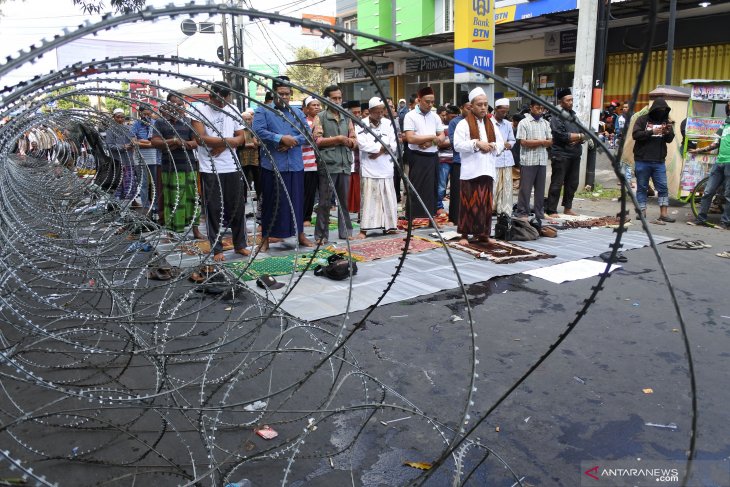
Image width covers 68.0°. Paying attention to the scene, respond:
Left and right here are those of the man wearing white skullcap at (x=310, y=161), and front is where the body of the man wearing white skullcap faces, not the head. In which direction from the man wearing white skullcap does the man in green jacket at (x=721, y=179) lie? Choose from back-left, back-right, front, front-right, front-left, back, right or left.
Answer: front-left

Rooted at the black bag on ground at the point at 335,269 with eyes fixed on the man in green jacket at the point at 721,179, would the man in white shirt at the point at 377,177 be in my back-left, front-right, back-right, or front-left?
front-left

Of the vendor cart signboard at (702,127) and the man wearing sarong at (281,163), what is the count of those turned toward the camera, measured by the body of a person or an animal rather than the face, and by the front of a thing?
2

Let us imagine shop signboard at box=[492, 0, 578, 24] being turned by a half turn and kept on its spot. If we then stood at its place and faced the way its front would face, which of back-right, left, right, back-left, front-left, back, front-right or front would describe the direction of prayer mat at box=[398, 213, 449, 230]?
back-right

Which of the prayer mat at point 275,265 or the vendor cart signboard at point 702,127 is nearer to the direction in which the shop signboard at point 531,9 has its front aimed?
the prayer mat

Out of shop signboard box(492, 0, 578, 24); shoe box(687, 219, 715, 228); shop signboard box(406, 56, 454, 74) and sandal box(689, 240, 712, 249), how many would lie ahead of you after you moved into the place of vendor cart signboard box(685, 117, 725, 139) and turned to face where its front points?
2

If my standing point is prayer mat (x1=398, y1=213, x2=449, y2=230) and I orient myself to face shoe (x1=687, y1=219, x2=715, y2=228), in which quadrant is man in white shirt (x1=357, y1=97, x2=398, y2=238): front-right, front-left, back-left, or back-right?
back-right

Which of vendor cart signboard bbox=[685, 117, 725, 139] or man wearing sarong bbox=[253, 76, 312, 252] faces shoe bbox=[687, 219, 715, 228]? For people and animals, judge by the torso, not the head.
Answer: the vendor cart signboard

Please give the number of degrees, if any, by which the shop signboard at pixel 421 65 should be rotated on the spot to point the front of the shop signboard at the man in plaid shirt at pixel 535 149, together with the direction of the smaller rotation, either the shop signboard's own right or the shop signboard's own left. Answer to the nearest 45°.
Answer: approximately 45° to the shop signboard's own left

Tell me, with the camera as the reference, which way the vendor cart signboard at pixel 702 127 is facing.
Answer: facing the viewer

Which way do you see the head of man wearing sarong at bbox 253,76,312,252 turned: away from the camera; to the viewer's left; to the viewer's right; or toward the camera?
toward the camera

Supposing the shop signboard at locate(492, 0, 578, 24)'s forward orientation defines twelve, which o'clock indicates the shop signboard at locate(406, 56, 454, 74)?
the shop signboard at locate(406, 56, 454, 74) is roughly at 3 o'clock from the shop signboard at locate(492, 0, 578, 24).

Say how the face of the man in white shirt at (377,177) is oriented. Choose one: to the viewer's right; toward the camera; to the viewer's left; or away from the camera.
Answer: toward the camera

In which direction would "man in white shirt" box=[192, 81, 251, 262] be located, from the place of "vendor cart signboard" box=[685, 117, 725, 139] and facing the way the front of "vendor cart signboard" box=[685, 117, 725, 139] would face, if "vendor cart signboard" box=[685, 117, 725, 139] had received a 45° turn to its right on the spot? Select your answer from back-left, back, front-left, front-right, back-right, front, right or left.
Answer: front
